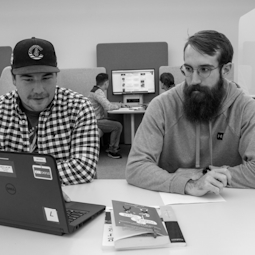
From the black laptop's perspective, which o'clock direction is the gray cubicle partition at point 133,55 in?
The gray cubicle partition is roughly at 11 o'clock from the black laptop.

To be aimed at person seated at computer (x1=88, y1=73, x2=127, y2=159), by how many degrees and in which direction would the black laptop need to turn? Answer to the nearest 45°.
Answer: approximately 45° to its left

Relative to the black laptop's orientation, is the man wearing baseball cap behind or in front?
in front

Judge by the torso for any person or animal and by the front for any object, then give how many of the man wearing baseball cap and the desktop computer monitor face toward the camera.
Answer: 2

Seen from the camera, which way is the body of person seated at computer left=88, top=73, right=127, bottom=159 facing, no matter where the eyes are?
to the viewer's right

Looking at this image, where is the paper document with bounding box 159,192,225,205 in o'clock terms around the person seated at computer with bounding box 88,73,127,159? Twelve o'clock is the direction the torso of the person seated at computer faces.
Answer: The paper document is roughly at 3 o'clock from the person seated at computer.

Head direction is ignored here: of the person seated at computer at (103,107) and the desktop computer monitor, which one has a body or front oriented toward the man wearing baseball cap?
the desktop computer monitor

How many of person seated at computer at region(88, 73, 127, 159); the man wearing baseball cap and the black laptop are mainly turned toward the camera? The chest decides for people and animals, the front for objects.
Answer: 1

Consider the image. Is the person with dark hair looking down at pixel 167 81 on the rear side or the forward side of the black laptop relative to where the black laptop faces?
on the forward side

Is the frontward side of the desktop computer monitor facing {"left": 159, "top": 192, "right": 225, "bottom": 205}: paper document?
yes

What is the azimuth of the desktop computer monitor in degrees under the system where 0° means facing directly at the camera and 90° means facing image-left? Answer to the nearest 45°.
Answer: approximately 0°

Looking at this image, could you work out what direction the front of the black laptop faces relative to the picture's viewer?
facing away from the viewer and to the right of the viewer

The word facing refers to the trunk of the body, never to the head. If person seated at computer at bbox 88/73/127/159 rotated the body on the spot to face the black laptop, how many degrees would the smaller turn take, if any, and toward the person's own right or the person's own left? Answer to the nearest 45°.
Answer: approximately 90° to the person's own right

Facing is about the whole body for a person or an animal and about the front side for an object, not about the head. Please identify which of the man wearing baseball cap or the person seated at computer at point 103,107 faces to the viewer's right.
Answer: the person seated at computer

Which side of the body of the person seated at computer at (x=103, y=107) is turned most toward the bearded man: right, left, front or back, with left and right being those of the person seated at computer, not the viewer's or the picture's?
right

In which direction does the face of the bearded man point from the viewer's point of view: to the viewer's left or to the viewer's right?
to the viewer's left
